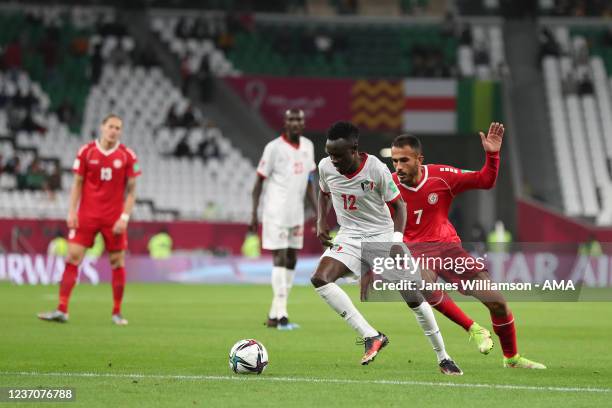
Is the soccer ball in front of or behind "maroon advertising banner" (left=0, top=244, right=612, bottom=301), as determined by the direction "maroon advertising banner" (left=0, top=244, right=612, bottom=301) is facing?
in front

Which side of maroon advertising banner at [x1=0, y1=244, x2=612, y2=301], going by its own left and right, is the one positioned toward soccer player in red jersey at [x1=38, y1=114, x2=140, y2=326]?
front

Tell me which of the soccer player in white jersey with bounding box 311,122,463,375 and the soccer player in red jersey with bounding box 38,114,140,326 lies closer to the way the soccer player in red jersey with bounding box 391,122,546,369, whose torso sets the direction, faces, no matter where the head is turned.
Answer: the soccer player in white jersey

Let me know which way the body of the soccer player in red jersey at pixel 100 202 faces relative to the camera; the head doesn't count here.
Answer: toward the camera

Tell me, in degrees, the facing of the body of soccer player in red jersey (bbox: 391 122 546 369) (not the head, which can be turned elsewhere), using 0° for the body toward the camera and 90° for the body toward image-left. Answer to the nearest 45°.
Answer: approximately 45°

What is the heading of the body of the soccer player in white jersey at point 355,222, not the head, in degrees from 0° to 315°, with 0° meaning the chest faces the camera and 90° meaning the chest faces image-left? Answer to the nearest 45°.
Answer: approximately 45°

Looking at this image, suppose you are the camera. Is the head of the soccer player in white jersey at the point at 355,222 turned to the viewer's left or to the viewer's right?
to the viewer's left

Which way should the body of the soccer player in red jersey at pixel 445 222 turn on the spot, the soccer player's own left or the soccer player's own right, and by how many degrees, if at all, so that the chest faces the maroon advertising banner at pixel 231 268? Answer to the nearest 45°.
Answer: approximately 135° to the soccer player's own right

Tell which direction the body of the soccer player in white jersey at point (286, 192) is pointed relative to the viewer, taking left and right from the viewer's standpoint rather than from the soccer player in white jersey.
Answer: facing the viewer and to the right of the viewer

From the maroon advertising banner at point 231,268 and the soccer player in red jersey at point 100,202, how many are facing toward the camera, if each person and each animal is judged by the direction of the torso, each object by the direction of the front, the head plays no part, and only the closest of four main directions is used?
2

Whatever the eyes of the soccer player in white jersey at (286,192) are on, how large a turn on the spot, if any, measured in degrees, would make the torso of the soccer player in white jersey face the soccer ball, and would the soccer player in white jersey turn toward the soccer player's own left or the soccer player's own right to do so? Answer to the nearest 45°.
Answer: approximately 45° to the soccer player's own right

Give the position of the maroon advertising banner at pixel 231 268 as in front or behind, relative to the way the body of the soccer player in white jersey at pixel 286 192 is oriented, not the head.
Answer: behind

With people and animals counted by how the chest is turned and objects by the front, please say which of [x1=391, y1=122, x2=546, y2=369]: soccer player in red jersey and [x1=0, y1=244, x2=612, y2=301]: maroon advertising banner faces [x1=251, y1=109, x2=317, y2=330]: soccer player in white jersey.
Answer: the maroon advertising banner
